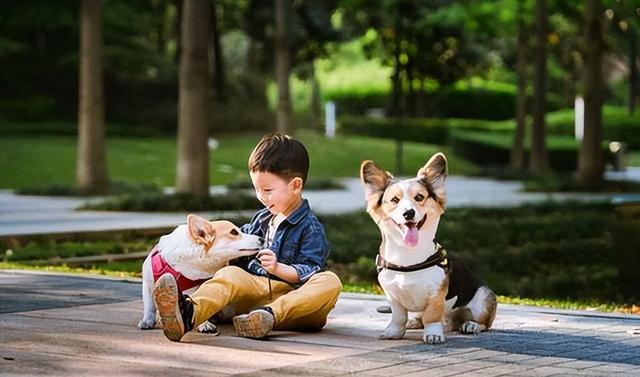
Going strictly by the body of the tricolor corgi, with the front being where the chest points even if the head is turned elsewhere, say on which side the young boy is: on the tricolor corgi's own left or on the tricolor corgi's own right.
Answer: on the tricolor corgi's own right

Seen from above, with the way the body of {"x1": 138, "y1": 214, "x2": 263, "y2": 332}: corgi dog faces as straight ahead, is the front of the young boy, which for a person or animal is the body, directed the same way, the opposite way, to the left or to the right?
to the right

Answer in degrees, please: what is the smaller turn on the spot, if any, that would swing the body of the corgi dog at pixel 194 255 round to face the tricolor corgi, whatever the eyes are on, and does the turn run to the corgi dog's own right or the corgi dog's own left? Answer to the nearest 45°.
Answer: approximately 45° to the corgi dog's own left

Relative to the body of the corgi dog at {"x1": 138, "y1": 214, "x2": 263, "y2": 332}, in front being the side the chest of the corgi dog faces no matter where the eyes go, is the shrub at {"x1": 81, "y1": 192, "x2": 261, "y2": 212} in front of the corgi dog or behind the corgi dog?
behind

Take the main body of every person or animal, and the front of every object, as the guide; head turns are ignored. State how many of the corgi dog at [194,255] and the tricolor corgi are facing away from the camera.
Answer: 0

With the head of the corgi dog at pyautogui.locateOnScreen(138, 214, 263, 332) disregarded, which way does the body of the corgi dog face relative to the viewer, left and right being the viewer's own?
facing the viewer and to the right of the viewer

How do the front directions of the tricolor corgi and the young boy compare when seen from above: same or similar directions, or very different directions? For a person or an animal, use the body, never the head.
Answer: same or similar directions

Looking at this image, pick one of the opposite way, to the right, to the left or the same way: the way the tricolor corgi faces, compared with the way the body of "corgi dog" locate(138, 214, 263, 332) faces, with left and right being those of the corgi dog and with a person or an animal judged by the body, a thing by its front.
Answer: to the right

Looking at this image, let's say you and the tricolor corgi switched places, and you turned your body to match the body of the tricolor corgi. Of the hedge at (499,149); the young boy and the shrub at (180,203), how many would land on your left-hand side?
0

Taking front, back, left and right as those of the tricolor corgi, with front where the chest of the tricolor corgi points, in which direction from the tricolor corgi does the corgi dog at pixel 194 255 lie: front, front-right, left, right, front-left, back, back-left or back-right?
front-right

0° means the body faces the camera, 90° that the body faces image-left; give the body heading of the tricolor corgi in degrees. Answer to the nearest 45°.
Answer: approximately 45°
